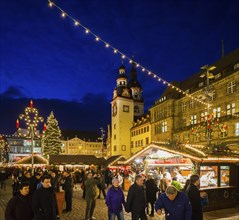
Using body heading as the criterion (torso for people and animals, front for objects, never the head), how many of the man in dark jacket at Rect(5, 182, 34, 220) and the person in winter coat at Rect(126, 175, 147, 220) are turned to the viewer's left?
0

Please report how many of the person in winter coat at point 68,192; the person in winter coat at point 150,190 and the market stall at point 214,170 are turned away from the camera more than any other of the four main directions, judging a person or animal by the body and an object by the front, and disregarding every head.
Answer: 1

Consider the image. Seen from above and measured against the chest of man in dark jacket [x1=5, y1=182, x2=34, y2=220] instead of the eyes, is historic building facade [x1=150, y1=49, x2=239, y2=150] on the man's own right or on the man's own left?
on the man's own left

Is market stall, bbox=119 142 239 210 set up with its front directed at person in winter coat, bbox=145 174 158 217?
yes

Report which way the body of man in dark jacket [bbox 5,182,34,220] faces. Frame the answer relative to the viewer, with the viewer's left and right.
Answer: facing the viewer and to the right of the viewer

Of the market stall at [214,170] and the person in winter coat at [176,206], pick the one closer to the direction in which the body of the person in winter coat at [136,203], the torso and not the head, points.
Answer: the person in winter coat

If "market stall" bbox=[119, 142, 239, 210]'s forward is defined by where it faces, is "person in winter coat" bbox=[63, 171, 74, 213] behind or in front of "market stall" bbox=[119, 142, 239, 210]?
in front

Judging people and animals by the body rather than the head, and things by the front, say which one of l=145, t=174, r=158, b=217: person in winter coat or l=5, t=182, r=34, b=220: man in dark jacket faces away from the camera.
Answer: the person in winter coat

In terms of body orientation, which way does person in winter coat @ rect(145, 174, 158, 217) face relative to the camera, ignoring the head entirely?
away from the camera
